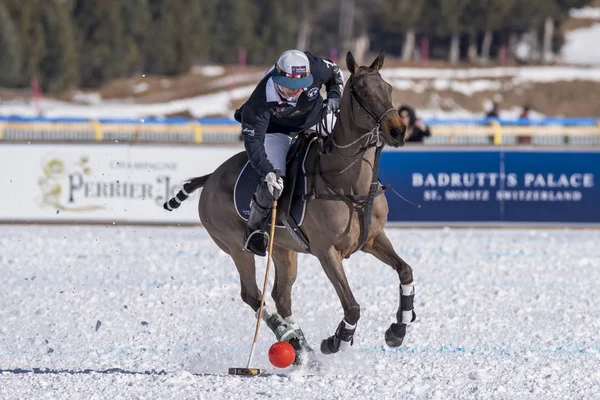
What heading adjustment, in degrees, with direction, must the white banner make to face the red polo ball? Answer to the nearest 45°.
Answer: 0° — it already faces it

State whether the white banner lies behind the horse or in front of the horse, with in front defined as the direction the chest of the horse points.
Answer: behind

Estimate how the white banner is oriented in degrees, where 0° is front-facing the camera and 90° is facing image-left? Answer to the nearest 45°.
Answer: approximately 0°

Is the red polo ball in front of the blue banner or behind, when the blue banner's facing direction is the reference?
in front

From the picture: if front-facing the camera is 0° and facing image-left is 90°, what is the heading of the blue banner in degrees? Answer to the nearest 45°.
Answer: approximately 0°

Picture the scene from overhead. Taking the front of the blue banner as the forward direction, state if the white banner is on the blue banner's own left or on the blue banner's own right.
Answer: on the blue banner's own right

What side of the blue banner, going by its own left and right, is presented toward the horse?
front
